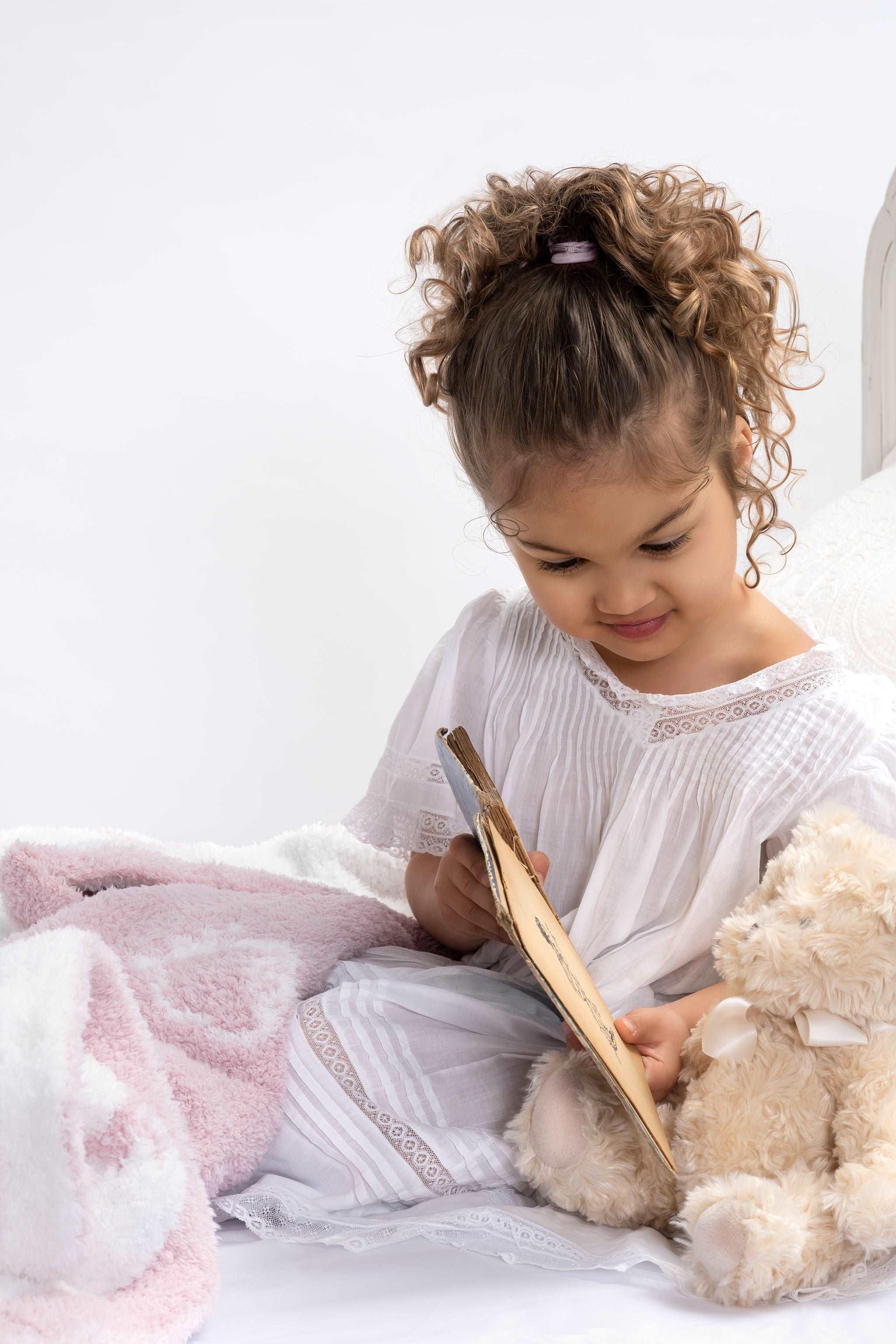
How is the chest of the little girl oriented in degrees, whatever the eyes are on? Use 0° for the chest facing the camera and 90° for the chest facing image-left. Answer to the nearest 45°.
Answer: approximately 45°

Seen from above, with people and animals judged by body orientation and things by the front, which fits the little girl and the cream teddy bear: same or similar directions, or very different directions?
same or similar directions

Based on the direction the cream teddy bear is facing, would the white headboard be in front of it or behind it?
behind

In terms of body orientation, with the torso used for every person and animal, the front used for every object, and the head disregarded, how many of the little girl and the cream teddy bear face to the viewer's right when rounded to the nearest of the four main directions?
0

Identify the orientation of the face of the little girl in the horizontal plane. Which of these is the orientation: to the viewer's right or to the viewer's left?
to the viewer's left

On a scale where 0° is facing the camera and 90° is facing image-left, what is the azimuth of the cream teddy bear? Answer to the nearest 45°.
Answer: approximately 45°
